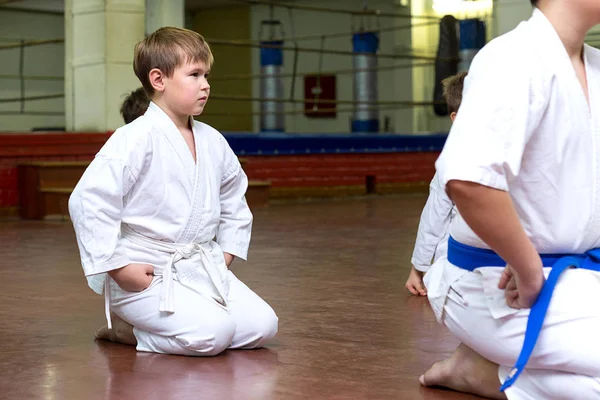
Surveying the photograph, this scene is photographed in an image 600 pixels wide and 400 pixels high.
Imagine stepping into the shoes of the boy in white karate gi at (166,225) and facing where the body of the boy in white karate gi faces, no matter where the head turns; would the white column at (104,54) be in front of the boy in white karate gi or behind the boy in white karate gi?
behind

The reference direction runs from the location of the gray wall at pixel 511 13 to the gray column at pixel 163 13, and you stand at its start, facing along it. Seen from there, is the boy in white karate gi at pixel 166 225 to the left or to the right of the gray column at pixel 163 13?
left

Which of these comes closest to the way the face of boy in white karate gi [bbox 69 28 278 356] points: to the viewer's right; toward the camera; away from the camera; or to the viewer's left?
to the viewer's right

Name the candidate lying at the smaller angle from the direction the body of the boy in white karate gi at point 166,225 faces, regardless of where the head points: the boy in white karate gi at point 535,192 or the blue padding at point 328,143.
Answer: the boy in white karate gi

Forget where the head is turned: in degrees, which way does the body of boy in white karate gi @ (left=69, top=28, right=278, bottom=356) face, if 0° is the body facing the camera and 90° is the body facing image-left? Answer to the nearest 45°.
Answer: approximately 315°
